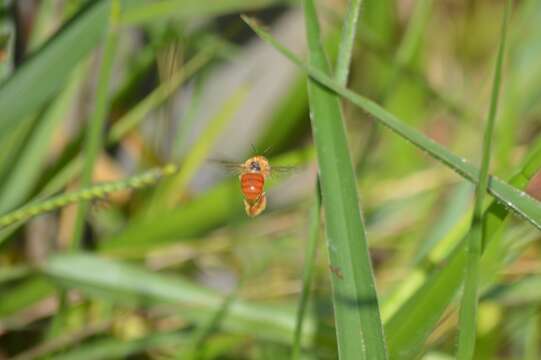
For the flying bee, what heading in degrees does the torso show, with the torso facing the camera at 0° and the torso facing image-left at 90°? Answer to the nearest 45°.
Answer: approximately 180°
